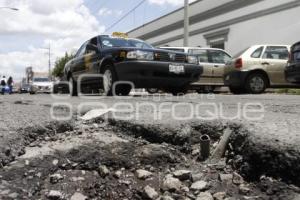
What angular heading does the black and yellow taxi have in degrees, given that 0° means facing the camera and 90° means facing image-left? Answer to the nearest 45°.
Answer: approximately 315°

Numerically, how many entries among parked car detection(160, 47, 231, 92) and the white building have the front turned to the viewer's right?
1

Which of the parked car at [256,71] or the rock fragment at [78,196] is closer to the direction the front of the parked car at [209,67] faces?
the parked car

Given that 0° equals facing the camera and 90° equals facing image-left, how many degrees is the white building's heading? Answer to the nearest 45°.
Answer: approximately 45°

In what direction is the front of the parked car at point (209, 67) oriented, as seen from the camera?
facing to the right of the viewer
